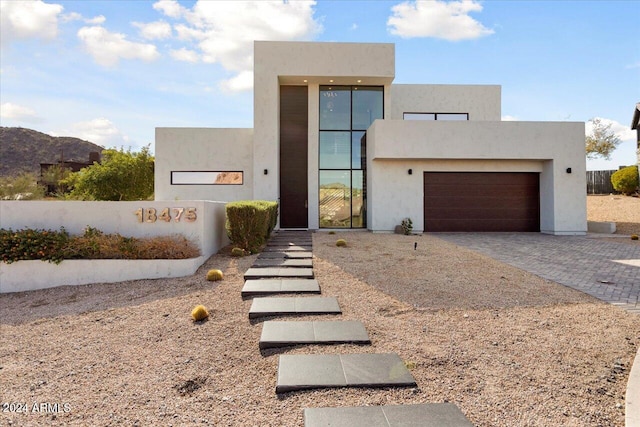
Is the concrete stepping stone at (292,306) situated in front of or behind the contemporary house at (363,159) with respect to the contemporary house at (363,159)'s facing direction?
in front

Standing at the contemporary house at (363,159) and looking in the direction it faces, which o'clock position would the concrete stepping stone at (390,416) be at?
The concrete stepping stone is roughly at 12 o'clock from the contemporary house.

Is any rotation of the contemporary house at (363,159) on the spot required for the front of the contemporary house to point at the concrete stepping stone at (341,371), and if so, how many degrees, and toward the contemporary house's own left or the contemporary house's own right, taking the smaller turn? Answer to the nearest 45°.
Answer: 0° — it already faces it

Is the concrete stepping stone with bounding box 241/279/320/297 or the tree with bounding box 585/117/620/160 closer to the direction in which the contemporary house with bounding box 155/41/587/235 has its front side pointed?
the concrete stepping stone

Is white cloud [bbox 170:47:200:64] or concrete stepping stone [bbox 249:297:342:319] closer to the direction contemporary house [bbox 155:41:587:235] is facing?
the concrete stepping stone

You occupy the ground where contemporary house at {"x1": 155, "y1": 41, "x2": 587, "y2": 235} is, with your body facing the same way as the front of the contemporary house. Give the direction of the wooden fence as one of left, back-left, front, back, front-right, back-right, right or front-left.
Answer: back-left

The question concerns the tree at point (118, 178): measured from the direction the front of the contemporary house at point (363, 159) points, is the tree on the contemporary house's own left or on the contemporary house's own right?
on the contemporary house's own right

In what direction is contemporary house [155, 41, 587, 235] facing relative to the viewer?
toward the camera

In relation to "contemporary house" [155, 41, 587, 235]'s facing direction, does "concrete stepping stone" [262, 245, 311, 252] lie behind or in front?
in front

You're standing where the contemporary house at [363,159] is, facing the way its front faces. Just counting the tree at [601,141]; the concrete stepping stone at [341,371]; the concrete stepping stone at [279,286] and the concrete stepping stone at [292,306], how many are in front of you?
3

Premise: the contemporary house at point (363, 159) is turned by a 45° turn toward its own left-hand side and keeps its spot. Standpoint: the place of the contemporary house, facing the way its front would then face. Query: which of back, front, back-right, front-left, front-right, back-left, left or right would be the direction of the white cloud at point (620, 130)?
left

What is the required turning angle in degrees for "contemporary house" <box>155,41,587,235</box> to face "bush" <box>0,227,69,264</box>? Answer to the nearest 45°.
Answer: approximately 45° to its right

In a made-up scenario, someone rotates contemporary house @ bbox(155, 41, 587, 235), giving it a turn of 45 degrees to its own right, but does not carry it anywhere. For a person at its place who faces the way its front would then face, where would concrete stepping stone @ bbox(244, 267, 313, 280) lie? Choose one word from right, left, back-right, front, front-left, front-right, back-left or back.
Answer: front-left
